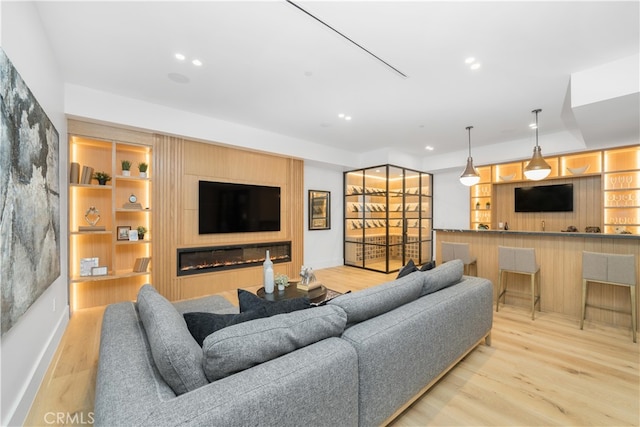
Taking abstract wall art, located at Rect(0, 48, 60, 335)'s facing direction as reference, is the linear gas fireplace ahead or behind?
ahead

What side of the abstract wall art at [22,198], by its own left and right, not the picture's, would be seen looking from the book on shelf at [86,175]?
left

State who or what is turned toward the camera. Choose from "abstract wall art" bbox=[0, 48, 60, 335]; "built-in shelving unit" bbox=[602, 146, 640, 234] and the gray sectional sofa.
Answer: the built-in shelving unit

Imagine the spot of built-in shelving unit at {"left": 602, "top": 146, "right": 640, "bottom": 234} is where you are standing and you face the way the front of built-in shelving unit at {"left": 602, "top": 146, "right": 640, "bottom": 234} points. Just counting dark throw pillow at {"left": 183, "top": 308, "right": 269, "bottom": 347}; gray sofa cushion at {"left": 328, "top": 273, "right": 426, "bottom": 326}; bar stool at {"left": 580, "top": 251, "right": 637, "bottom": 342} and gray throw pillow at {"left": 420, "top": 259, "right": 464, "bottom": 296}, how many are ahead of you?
4

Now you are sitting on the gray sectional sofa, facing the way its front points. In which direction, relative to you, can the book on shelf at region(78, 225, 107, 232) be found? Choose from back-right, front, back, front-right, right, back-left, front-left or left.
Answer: front

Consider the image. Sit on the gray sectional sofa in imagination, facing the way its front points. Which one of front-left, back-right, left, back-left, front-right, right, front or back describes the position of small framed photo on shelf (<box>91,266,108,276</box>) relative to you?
front

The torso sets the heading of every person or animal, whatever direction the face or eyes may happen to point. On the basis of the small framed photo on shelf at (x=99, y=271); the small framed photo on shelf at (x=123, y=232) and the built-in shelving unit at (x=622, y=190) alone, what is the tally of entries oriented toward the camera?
3

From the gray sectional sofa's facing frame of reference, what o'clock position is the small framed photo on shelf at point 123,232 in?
The small framed photo on shelf is roughly at 12 o'clock from the gray sectional sofa.

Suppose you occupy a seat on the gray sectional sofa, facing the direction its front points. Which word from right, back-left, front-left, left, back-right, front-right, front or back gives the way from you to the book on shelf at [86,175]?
front

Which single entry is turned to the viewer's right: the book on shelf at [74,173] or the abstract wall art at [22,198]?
the abstract wall art

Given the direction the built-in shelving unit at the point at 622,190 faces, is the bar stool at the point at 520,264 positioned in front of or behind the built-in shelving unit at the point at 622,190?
in front

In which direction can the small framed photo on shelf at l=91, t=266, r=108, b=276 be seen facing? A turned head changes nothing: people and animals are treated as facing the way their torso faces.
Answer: toward the camera

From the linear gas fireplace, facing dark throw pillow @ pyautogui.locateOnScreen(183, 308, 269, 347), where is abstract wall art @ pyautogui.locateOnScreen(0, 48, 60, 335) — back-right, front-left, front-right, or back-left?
front-right

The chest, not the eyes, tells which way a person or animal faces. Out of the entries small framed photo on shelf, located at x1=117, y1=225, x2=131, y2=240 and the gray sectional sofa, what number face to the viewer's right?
0

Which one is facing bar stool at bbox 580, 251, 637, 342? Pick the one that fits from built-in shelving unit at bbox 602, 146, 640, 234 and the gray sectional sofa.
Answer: the built-in shelving unit

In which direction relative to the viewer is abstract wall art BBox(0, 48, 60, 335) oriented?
to the viewer's right
